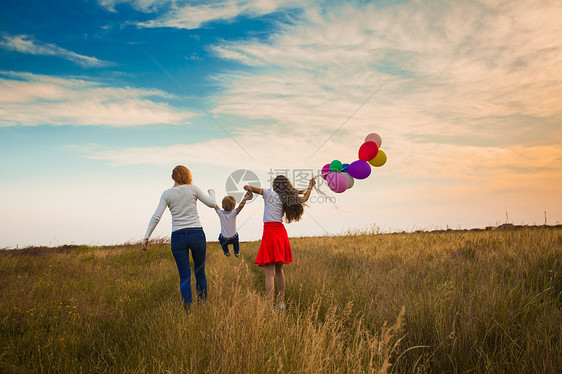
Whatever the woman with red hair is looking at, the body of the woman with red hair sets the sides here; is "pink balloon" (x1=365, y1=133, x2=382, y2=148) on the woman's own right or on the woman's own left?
on the woman's own right

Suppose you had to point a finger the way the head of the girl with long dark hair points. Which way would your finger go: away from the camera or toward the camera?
away from the camera

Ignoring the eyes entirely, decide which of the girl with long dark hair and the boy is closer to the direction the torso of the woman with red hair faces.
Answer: the boy

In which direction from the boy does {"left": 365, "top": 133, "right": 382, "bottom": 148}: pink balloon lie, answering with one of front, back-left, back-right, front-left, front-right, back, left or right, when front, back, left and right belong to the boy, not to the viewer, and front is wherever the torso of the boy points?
back-right

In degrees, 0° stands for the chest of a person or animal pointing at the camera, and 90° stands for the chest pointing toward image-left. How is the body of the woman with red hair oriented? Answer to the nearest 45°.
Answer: approximately 180°

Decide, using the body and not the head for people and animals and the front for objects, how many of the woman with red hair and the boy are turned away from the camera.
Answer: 2

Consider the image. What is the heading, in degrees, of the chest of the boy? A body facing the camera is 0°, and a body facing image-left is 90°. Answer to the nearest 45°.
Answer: approximately 180°

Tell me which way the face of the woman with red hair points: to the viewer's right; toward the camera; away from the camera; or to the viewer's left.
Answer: away from the camera
